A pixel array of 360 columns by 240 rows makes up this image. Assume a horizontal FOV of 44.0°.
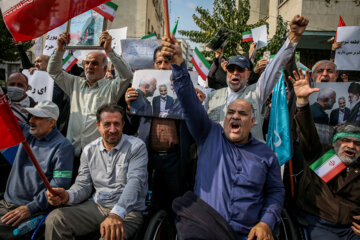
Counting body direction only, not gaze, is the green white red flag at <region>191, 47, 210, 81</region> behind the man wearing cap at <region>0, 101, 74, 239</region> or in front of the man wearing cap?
behind

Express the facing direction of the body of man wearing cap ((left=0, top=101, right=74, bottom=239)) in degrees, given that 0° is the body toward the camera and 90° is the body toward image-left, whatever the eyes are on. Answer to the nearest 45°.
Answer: approximately 45°

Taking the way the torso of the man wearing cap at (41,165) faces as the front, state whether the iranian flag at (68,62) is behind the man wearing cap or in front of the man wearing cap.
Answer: behind

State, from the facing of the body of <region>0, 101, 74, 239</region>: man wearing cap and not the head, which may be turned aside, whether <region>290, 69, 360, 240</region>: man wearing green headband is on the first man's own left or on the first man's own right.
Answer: on the first man's own left
